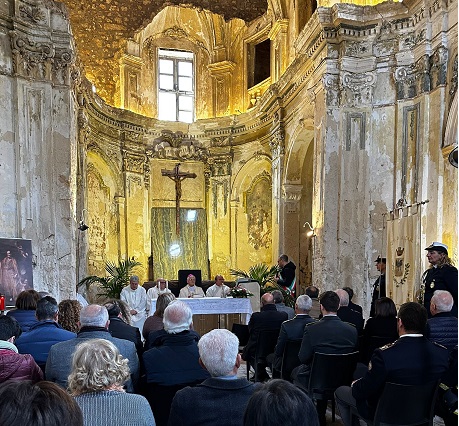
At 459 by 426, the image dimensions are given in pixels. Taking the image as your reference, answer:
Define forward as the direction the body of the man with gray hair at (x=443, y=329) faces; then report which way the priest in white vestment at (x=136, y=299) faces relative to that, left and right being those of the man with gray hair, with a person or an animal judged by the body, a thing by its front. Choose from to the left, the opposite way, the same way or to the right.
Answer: the opposite way

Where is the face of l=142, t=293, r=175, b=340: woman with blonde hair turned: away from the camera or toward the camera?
away from the camera

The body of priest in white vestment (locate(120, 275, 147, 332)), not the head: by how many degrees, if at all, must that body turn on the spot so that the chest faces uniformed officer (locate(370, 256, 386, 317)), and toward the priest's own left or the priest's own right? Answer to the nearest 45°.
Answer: approximately 45° to the priest's own left

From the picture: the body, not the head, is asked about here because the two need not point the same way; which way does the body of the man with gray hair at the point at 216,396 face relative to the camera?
away from the camera

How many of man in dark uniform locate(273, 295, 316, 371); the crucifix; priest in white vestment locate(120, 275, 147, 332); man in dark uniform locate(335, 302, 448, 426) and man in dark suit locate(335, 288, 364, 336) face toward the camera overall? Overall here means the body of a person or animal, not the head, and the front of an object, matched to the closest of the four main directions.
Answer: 2

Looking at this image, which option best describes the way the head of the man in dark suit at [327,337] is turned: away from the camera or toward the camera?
away from the camera

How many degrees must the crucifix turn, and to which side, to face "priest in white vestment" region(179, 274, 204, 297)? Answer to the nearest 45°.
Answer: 0° — it already faces them

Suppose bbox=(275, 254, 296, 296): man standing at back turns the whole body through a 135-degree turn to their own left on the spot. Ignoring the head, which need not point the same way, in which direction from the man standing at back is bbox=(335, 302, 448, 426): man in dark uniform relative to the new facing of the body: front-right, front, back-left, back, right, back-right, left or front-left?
front-right

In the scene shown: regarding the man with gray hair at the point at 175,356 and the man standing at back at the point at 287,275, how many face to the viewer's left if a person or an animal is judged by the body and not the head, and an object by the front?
1

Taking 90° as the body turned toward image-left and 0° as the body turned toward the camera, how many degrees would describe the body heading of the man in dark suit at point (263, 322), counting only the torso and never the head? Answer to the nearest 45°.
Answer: approximately 180°

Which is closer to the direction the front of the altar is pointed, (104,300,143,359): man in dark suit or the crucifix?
the man in dark suit

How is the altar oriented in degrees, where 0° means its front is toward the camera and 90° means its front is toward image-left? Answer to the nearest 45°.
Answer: approximately 0°

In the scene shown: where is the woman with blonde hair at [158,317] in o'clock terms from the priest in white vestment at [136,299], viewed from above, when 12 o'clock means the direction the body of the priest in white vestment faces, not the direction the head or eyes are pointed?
The woman with blonde hair is roughly at 12 o'clock from the priest in white vestment.
